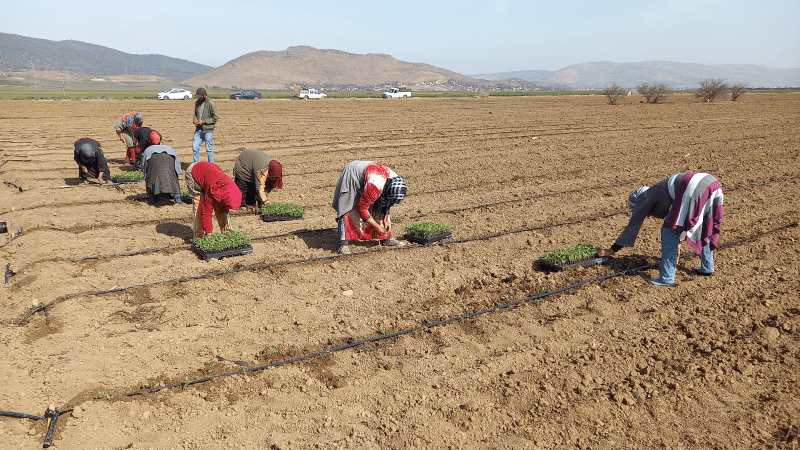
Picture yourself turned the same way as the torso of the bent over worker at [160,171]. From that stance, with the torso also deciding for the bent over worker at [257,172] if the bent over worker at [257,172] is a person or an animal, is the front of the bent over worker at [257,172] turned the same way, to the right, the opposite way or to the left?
to the right

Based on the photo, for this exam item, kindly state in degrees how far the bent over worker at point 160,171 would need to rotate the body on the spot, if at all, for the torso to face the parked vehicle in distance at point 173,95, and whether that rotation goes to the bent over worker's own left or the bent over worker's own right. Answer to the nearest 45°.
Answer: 0° — they already face it

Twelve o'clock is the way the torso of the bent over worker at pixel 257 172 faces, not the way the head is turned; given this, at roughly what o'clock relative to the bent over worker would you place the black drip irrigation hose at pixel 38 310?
The black drip irrigation hose is roughly at 4 o'clock from the bent over worker.

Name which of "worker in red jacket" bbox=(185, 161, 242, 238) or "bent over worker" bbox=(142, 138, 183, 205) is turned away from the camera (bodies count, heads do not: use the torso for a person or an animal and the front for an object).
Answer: the bent over worker

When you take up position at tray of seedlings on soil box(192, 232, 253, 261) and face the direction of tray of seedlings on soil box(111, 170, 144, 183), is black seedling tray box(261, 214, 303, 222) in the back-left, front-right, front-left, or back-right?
front-right

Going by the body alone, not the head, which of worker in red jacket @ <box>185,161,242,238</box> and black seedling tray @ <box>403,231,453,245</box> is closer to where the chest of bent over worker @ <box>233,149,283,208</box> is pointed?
the black seedling tray

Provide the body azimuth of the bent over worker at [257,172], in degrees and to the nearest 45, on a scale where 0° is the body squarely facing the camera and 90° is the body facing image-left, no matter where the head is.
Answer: approximately 270°

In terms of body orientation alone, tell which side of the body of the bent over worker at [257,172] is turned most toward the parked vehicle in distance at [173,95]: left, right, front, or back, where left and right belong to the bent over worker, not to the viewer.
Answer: left

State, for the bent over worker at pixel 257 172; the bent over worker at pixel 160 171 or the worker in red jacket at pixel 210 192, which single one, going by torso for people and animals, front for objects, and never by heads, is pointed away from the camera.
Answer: the bent over worker at pixel 160 171

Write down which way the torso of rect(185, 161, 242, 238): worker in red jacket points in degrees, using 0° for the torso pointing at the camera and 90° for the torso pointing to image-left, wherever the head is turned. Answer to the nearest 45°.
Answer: approximately 315°

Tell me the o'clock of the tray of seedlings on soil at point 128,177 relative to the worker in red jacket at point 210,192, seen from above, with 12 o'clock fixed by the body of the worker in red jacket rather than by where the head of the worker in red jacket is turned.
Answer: The tray of seedlings on soil is roughly at 7 o'clock from the worker in red jacket.

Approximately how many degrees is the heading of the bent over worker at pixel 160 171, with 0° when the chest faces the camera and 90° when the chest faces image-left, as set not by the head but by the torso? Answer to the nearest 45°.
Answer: approximately 180°

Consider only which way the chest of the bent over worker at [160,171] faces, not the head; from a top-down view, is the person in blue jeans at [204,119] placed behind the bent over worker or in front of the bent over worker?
in front

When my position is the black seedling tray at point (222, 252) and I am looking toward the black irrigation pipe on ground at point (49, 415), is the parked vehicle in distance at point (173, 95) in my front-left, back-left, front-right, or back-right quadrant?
back-right

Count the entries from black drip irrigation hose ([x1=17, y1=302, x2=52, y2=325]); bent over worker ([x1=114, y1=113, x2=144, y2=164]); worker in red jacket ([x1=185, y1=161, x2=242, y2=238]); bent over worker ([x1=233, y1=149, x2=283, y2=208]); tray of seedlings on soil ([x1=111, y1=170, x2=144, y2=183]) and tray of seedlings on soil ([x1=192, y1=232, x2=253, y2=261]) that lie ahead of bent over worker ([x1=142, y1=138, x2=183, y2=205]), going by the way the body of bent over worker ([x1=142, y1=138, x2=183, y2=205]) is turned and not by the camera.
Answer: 2

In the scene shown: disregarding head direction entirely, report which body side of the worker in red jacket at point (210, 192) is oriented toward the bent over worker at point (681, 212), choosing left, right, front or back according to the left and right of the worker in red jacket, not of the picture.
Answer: front

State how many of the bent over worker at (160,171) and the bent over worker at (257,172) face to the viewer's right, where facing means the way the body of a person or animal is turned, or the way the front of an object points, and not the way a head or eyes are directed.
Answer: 1
